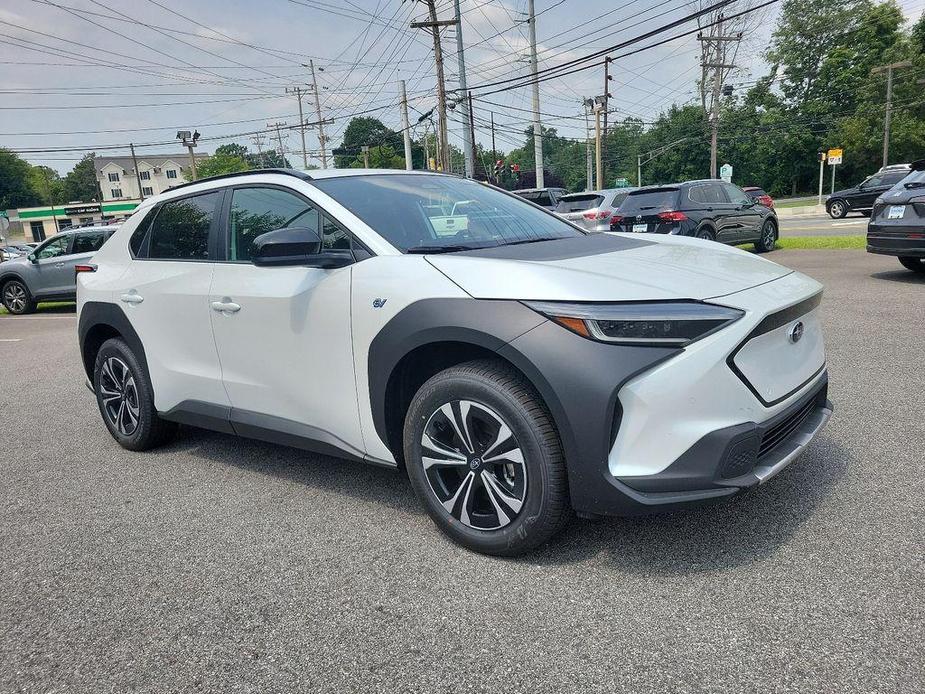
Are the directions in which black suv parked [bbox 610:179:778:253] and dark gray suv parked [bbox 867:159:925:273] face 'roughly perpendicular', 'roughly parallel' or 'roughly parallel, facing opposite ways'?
roughly parallel

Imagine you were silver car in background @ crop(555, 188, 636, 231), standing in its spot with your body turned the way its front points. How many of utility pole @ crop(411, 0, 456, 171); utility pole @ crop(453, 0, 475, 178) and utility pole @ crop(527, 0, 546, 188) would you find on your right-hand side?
0

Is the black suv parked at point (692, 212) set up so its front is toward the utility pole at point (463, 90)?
no

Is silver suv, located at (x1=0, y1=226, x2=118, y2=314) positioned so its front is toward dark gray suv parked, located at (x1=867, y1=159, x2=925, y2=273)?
no

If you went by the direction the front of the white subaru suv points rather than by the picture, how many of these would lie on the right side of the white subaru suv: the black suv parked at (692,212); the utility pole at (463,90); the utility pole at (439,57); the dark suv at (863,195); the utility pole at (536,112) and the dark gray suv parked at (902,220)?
0

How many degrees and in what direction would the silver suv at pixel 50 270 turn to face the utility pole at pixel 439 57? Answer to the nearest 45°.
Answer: approximately 135° to its right

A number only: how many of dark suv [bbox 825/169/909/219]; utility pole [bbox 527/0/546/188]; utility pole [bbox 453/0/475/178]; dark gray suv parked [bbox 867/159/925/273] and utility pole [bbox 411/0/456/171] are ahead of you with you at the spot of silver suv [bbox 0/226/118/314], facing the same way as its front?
0

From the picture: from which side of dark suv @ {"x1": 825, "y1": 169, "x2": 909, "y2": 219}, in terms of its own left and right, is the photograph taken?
left

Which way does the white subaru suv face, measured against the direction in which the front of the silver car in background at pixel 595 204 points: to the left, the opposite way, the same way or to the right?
to the right

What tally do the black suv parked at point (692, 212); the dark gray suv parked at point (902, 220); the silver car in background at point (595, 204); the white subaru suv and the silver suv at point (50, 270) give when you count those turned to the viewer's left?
1

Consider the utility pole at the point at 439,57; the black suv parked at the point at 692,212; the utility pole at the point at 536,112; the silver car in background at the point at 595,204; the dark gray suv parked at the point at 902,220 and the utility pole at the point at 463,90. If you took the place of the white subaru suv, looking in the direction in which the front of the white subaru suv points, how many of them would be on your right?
0

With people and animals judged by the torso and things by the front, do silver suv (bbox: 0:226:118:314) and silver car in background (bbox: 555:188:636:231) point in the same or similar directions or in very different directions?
very different directions

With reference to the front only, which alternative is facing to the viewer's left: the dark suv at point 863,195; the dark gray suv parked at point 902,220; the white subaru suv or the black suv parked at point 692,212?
the dark suv

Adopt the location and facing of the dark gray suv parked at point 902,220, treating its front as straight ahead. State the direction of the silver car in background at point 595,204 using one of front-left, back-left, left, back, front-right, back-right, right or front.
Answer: left

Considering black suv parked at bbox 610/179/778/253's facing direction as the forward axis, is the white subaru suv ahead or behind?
behind

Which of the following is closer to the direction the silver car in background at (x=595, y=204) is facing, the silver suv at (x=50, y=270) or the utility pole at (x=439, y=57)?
the utility pole

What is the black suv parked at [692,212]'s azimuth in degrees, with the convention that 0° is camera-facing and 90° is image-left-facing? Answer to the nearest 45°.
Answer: approximately 225°

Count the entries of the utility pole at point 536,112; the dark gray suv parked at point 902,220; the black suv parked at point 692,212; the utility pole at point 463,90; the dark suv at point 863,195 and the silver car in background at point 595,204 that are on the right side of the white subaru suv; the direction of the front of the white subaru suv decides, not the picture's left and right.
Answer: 0

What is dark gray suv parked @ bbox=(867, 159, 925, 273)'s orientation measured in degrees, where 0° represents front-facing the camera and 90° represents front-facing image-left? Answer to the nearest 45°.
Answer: approximately 225°

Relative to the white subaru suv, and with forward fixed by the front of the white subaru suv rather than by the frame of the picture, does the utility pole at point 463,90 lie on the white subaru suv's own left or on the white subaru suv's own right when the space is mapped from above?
on the white subaru suv's own left

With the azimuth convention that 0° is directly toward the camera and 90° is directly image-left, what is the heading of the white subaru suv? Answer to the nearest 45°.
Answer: approximately 315°
